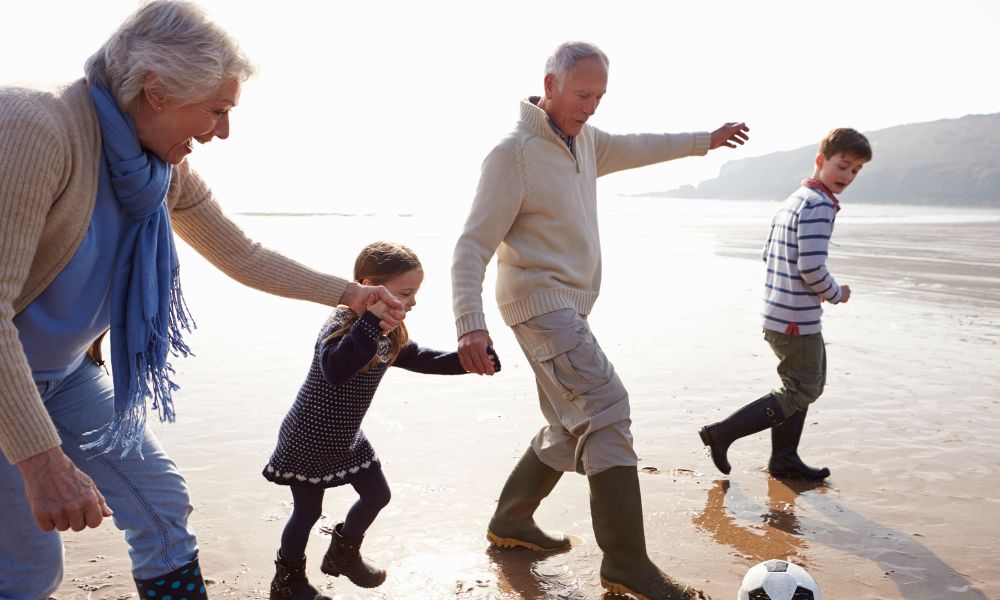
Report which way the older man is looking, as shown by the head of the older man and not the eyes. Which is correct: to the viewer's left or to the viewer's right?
to the viewer's right

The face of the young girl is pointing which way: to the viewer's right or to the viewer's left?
to the viewer's right

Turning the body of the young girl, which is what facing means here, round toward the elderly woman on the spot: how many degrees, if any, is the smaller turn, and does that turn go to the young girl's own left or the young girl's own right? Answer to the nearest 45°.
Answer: approximately 135° to the young girl's own right

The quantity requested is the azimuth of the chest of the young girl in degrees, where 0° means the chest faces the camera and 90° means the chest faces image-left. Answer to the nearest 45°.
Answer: approximately 270°

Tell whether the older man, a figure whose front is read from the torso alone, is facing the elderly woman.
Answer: no

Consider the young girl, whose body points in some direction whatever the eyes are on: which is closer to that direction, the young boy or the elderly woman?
the young boy

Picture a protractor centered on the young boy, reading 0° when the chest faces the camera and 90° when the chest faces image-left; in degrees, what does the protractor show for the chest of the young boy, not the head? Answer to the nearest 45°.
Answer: approximately 270°

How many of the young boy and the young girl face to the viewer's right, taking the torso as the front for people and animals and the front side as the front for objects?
2

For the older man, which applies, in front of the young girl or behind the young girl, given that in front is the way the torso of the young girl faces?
in front

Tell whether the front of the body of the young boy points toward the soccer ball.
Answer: no

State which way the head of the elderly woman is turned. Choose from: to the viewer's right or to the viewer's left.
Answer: to the viewer's right

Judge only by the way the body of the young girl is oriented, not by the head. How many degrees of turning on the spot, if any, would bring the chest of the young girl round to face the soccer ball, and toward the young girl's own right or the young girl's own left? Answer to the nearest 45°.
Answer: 0° — they already face it

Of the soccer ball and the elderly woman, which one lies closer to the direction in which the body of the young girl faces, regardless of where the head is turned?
the soccer ball
